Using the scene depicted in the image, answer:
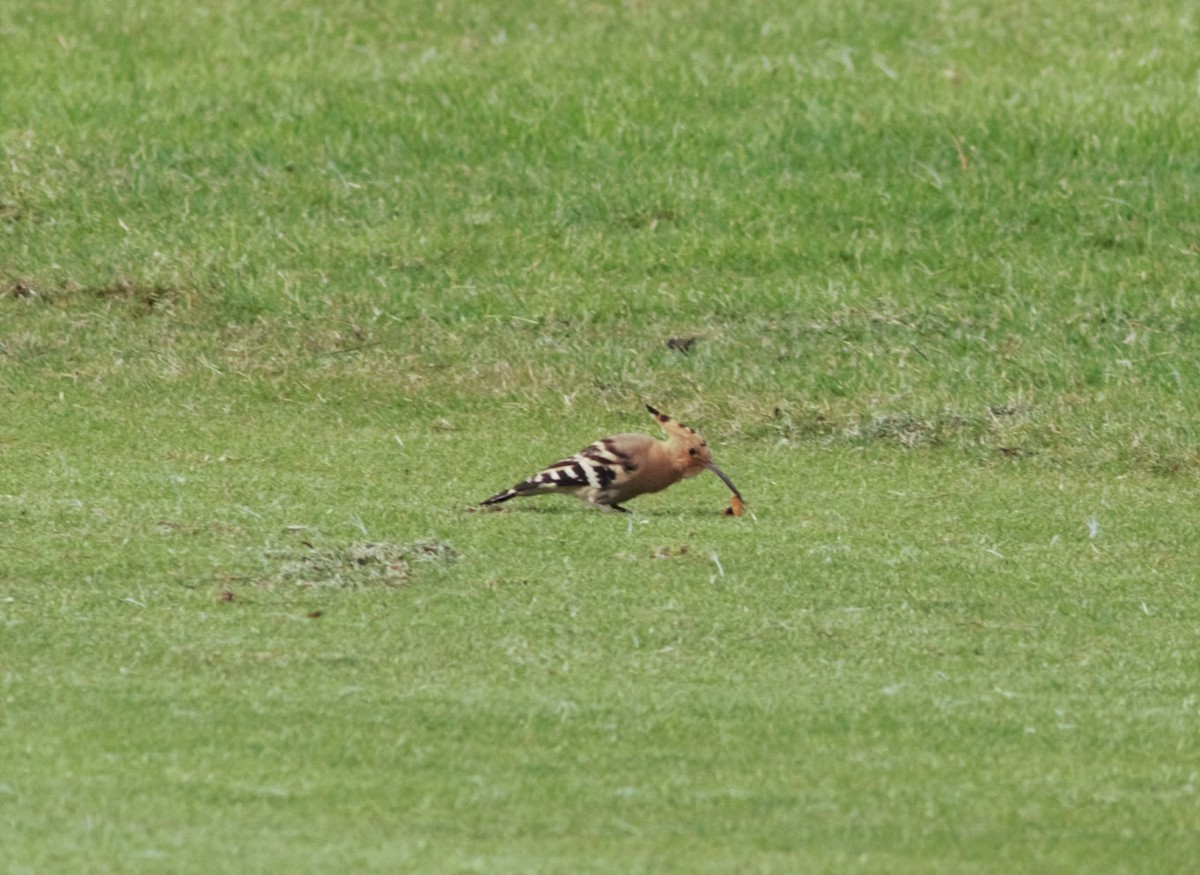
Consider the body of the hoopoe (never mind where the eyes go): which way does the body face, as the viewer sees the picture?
to the viewer's right
